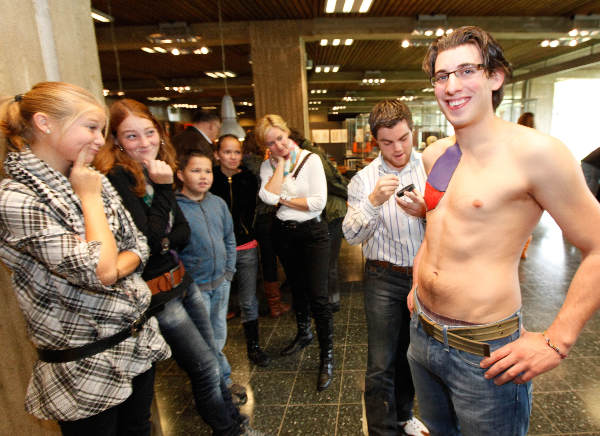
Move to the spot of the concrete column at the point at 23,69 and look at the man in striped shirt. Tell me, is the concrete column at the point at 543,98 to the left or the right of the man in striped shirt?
left

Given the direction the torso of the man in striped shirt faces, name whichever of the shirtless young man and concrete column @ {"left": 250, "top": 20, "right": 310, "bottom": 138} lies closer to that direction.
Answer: the shirtless young man

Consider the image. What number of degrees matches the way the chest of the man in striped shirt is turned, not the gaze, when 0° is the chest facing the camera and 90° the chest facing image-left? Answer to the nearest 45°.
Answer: approximately 315°

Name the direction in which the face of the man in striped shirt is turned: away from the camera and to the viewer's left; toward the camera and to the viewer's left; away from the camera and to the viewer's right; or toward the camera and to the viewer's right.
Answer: toward the camera and to the viewer's right

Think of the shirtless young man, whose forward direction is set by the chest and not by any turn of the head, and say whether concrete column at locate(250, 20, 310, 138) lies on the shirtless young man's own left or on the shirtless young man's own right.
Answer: on the shirtless young man's own right

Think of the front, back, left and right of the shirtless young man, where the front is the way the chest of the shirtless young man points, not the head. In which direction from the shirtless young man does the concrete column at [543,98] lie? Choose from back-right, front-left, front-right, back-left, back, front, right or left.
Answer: back-right

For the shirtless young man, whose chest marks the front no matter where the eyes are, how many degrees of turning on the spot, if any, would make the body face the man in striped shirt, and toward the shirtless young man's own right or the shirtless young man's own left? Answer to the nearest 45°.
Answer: approximately 90° to the shirtless young man's own right

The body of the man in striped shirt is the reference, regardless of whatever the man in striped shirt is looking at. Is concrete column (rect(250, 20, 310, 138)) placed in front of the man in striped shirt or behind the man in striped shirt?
behind

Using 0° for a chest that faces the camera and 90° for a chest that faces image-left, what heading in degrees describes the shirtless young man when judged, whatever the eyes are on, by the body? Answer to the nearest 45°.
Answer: approximately 45°

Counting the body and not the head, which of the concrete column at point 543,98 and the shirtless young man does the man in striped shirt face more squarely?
the shirtless young man
